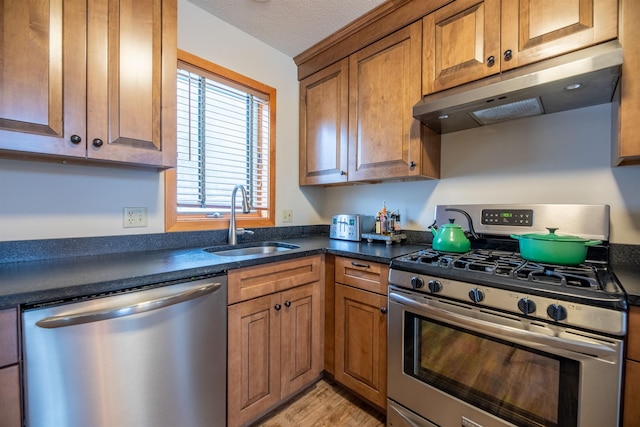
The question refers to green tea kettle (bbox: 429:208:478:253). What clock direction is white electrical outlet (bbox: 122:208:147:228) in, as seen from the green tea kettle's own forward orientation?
The white electrical outlet is roughly at 11 o'clock from the green tea kettle.

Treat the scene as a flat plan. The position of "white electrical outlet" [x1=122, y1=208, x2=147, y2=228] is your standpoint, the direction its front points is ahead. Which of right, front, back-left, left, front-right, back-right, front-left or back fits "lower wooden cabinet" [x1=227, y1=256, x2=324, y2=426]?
front-left

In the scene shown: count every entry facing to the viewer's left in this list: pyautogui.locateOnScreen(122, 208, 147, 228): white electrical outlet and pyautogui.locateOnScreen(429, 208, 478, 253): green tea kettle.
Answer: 1

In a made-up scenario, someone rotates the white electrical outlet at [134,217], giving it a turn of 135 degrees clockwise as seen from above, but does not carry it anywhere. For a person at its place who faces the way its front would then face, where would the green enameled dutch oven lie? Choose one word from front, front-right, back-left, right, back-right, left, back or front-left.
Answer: back

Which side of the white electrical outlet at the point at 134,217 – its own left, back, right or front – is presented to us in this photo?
front

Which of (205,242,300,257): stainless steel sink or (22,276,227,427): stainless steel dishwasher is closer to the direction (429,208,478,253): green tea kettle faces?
the stainless steel sink

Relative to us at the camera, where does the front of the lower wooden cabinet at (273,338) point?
facing the viewer and to the right of the viewer

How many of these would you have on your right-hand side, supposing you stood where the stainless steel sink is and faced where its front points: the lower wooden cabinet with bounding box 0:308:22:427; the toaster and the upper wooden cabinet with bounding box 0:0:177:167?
2

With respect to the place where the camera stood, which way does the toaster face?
facing the viewer and to the left of the viewer

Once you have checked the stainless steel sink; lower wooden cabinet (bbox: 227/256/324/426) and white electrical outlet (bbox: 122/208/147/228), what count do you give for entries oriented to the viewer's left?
0

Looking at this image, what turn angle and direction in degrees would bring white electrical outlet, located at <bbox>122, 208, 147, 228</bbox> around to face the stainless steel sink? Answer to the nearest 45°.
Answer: approximately 90° to its left

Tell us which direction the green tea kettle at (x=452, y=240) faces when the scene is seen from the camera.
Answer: facing to the left of the viewer
